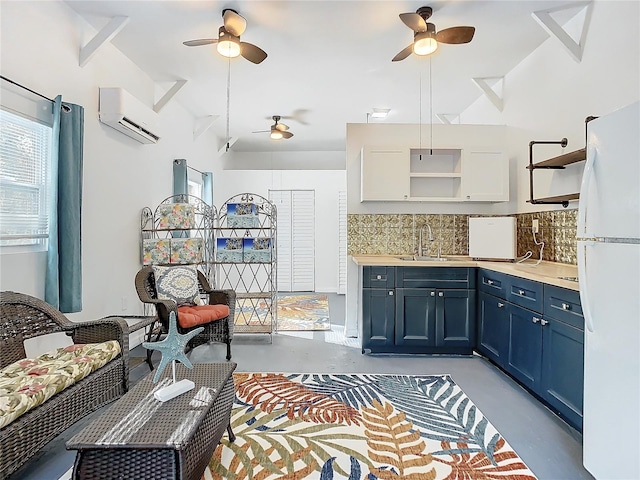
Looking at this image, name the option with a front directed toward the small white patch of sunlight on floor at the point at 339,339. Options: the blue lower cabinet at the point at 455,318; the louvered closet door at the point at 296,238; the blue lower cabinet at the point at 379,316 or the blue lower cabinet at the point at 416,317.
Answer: the louvered closet door

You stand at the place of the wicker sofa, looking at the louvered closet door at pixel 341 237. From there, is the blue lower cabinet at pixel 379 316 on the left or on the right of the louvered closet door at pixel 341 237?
right

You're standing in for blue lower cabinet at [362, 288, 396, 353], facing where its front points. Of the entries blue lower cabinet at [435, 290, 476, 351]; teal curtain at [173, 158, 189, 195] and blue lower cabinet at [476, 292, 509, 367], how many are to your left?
2

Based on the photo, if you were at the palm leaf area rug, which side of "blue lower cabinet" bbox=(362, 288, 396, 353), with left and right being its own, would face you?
front

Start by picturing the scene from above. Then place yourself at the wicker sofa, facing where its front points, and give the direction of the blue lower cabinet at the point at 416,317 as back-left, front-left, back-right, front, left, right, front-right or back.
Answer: front-left

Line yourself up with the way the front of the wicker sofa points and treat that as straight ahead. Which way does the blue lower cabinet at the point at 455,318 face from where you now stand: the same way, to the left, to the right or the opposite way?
to the right

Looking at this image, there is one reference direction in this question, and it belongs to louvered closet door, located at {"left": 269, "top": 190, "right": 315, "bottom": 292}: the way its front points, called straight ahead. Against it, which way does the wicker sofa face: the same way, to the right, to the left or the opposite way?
to the left

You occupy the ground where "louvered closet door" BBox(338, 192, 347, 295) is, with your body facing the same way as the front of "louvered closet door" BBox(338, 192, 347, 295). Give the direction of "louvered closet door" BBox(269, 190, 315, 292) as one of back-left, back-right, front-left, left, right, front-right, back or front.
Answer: right

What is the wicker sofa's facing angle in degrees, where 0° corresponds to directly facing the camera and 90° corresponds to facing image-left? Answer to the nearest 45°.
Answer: approximately 315°

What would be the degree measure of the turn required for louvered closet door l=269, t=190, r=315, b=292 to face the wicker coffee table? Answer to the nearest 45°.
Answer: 0° — it already faces it
